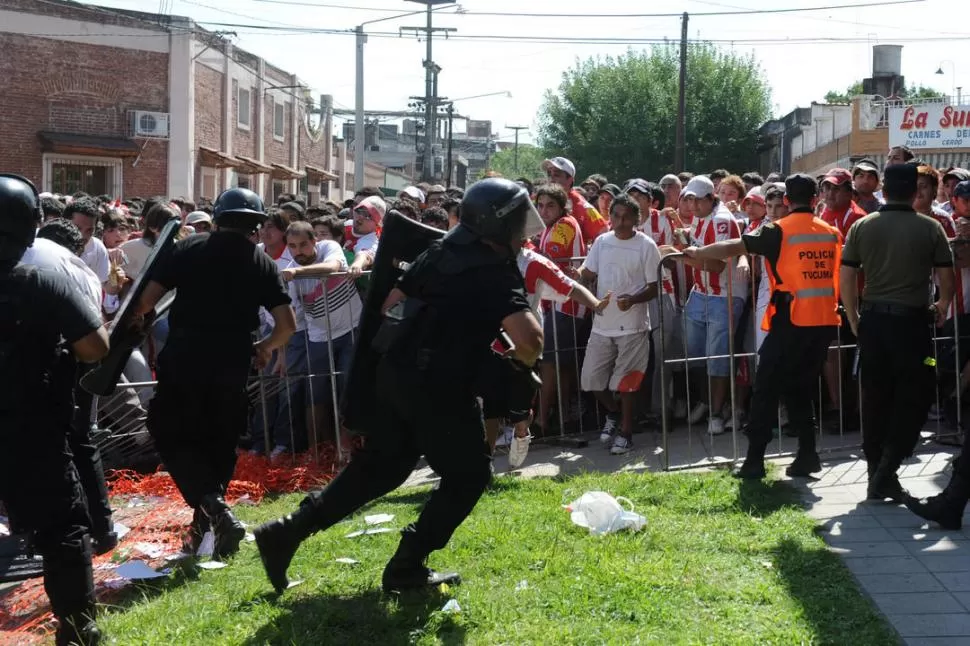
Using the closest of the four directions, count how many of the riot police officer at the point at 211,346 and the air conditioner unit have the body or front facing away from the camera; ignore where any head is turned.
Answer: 1

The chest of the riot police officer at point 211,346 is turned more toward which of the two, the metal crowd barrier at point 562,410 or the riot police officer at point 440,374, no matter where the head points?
the metal crowd barrier

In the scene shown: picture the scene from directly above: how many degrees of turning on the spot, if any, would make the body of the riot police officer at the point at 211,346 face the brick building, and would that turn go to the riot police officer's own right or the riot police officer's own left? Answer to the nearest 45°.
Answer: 0° — they already face it

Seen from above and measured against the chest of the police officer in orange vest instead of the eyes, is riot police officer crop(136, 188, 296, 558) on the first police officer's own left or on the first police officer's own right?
on the first police officer's own left

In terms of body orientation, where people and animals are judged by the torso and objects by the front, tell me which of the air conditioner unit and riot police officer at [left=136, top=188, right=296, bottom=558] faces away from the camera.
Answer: the riot police officer

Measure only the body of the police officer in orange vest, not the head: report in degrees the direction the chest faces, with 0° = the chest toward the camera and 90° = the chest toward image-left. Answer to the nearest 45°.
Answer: approximately 135°

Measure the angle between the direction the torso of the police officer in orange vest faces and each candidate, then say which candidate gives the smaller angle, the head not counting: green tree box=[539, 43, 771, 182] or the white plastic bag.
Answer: the green tree

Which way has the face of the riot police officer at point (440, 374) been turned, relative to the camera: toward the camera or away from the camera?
away from the camera

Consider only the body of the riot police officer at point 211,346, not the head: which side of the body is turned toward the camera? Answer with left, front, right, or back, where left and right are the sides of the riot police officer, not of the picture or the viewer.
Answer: back

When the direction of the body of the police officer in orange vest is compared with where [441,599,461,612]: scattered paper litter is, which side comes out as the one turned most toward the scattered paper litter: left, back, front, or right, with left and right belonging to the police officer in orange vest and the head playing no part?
left

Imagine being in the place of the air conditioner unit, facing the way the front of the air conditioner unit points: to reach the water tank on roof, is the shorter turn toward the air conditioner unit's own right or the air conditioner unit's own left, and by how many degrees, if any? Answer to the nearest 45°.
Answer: approximately 90° to the air conditioner unit's own left

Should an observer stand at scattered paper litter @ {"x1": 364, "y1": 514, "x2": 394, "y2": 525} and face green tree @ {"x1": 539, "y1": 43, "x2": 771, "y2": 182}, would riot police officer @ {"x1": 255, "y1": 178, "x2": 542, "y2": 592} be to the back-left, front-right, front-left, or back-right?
back-right
